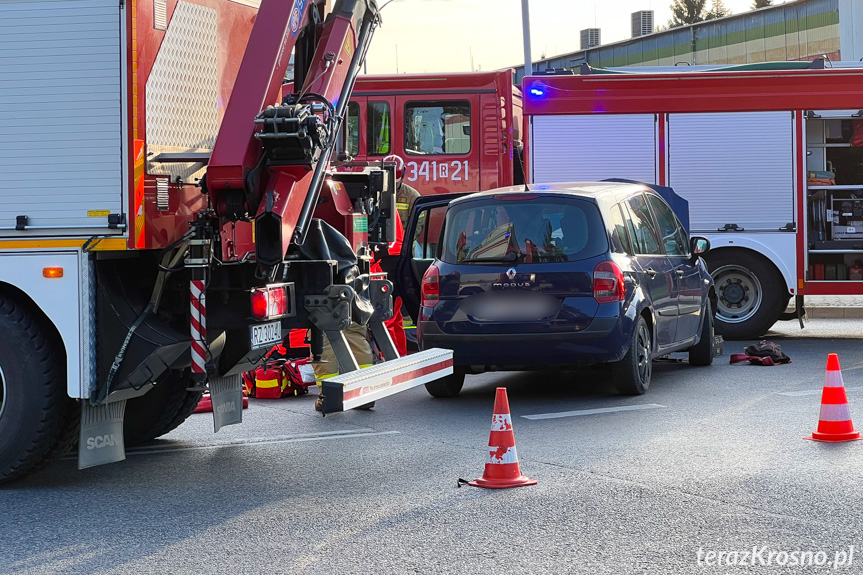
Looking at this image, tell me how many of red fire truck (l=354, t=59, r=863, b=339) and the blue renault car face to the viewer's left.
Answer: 1

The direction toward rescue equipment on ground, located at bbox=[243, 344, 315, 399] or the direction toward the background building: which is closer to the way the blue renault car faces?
the background building

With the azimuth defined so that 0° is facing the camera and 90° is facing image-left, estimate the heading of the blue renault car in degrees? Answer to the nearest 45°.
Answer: approximately 225°

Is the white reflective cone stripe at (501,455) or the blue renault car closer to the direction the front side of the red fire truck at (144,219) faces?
the blue renault car

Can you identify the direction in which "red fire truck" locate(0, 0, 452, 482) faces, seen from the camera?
facing away from the viewer and to the left of the viewer

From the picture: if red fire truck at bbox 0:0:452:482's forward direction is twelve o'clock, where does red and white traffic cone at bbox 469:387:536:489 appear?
The red and white traffic cone is roughly at 5 o'clock from the red fire truck.

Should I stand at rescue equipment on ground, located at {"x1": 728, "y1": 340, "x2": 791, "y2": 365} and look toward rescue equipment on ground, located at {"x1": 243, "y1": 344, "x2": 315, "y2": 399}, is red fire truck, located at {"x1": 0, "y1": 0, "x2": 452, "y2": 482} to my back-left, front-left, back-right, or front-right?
front-left

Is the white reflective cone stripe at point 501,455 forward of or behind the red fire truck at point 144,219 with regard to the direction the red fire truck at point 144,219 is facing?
behind

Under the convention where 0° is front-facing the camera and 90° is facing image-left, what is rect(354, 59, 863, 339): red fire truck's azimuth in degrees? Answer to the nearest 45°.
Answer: approximately 90°

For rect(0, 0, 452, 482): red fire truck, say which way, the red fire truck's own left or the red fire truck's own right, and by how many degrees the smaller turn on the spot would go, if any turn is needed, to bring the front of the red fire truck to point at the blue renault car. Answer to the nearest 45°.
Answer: approximately 90° to the red fire truck's own right

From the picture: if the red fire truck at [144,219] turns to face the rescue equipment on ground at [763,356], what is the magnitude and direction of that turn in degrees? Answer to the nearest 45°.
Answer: approximately 90° to its right

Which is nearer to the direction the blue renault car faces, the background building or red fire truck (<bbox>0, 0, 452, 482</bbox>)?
the background building

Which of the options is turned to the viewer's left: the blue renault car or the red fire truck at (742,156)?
the red fire truck

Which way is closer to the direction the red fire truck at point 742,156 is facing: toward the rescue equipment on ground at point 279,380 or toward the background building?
the rescue equipment on ground
